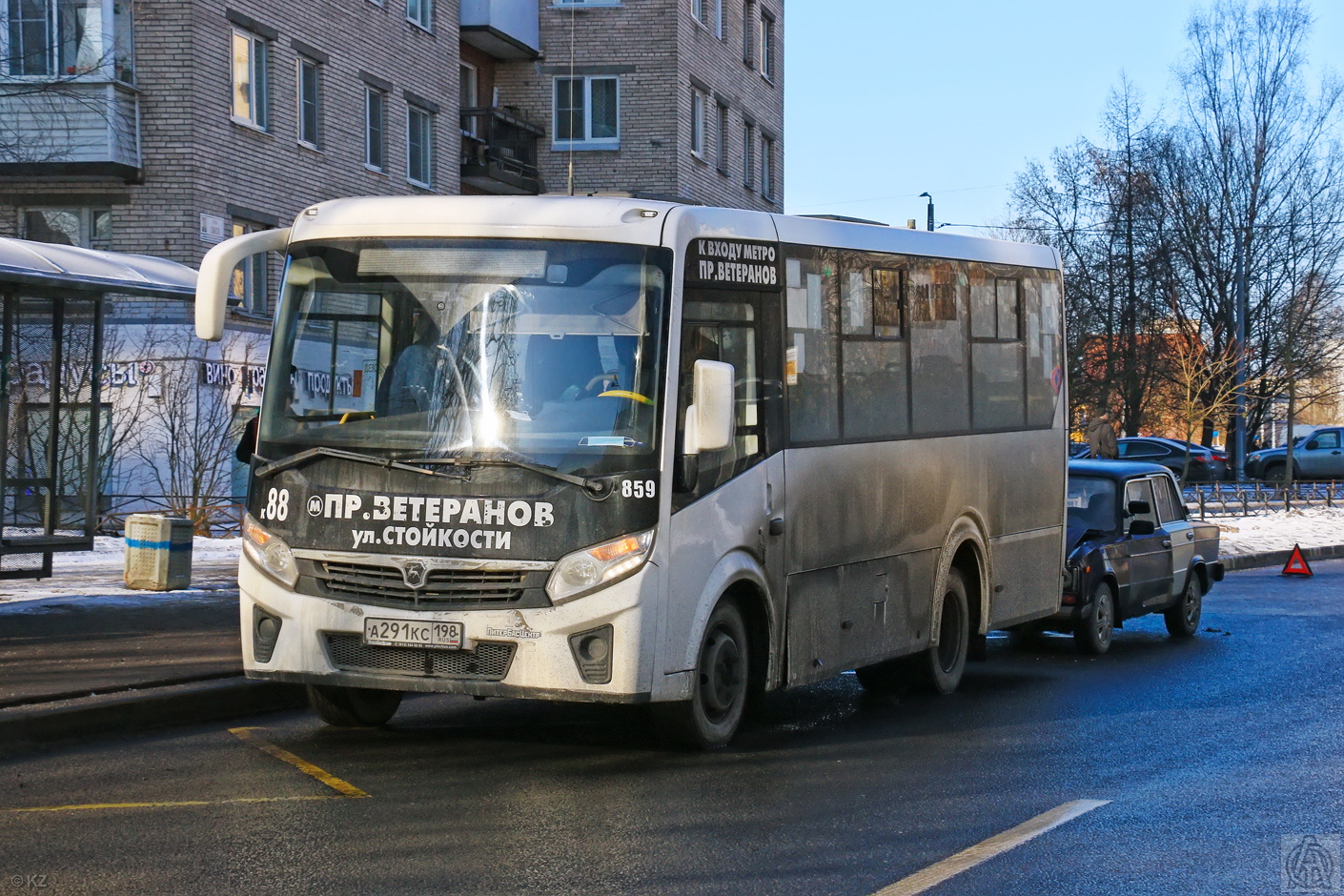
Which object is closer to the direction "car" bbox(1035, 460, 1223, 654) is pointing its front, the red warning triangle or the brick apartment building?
the brick apartment building

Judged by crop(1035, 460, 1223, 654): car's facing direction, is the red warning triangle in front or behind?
behind

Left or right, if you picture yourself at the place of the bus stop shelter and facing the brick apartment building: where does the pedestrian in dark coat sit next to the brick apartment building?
right

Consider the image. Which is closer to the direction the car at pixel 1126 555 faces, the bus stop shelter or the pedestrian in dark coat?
the bus stop shelter

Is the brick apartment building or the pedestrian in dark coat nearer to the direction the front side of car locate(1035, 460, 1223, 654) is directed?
the brick apartment building

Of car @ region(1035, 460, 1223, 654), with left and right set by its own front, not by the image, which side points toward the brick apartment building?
right

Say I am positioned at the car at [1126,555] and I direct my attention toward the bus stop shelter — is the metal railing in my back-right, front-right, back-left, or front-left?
back-right

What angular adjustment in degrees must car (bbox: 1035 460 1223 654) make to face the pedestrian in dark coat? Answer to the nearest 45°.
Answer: approximately 135° to its right

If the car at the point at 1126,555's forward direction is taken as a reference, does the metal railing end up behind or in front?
behind

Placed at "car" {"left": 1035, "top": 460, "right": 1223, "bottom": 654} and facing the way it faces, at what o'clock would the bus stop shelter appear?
The bus stop shelter is roughly at 1 o'clock from the car.

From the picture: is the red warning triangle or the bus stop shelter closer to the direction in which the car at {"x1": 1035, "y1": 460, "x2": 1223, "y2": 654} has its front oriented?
the bus stop shelter

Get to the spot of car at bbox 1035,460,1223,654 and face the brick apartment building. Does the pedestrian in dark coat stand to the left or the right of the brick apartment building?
right

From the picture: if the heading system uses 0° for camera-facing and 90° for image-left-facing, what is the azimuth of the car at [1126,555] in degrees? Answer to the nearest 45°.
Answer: approximately 45°
